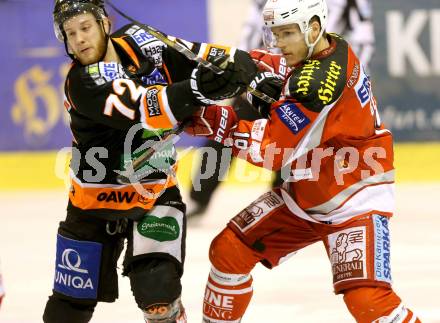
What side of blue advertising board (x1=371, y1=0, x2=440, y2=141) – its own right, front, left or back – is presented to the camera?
front

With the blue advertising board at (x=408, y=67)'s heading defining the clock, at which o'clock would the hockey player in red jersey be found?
The hockey player in red jersey is roughly at 12 o'clock from the blue advertising board.

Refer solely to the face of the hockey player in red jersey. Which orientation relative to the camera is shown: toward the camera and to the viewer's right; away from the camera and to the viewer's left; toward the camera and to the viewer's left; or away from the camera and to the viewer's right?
toward the camera and to the viewer's left
